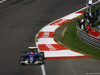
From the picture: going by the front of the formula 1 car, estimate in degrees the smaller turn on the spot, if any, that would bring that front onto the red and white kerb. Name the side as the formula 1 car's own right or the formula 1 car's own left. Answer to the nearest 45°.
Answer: approximately 135° to the formula 1 car's own left

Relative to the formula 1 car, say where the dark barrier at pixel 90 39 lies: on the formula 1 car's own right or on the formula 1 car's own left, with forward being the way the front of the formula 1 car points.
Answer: on the formula 1 car's own left

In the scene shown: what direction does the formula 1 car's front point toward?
toward the camera
